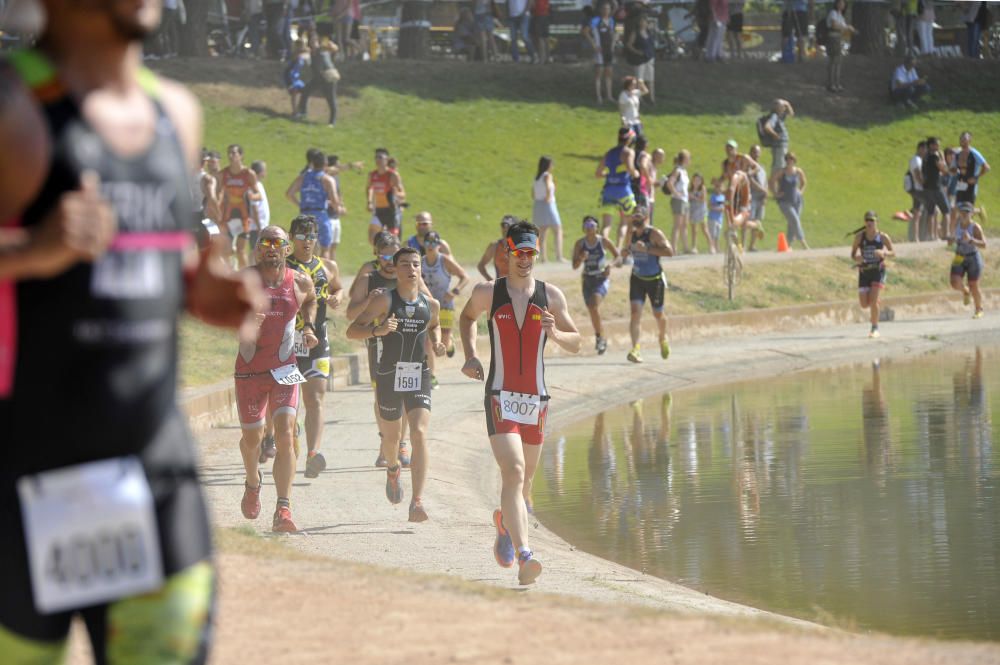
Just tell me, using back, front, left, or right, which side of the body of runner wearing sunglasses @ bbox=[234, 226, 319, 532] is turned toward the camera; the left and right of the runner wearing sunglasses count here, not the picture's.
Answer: front

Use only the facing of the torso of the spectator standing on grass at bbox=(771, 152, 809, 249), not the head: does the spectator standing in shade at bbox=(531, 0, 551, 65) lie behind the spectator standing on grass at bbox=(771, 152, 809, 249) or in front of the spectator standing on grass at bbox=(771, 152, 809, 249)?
behind

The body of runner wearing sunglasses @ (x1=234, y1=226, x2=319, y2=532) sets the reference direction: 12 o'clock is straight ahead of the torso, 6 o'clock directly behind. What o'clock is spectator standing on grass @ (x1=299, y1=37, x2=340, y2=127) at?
The spectator standing on grass is roughly at 6 o'clock from the runner wearing sunglasses.

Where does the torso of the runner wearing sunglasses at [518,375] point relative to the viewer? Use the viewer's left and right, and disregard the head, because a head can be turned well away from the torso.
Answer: facing the viewer

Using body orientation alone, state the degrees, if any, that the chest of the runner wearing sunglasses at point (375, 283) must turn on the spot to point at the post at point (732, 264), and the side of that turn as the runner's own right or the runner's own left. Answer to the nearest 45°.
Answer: approximately 135° to the runner's own left

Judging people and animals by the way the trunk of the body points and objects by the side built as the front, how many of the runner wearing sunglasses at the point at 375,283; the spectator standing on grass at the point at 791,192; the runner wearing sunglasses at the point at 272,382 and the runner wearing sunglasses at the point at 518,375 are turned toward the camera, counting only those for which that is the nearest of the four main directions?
4

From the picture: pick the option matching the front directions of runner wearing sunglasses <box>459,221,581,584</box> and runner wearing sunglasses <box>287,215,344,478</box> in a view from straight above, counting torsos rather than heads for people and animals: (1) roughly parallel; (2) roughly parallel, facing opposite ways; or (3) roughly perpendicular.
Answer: roughly parallel

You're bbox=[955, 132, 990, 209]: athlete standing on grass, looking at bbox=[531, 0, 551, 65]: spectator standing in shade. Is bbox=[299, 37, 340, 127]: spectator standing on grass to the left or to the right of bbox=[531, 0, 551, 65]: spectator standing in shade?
left

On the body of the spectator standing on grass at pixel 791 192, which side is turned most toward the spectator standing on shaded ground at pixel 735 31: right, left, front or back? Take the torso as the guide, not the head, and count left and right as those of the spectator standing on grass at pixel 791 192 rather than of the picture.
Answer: back

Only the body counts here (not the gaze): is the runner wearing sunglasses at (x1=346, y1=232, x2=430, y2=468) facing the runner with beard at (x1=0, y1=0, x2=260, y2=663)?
yes

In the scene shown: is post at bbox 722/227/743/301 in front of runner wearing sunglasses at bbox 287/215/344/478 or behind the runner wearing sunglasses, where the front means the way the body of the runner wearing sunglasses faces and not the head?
behind

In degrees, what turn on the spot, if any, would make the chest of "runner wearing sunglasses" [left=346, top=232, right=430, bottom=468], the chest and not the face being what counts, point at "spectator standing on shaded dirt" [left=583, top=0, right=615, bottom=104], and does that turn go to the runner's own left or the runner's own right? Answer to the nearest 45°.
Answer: approximately 180°

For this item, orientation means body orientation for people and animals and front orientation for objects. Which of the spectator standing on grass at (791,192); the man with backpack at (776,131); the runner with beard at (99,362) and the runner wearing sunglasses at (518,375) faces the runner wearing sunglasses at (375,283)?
the spectator standing on grass
